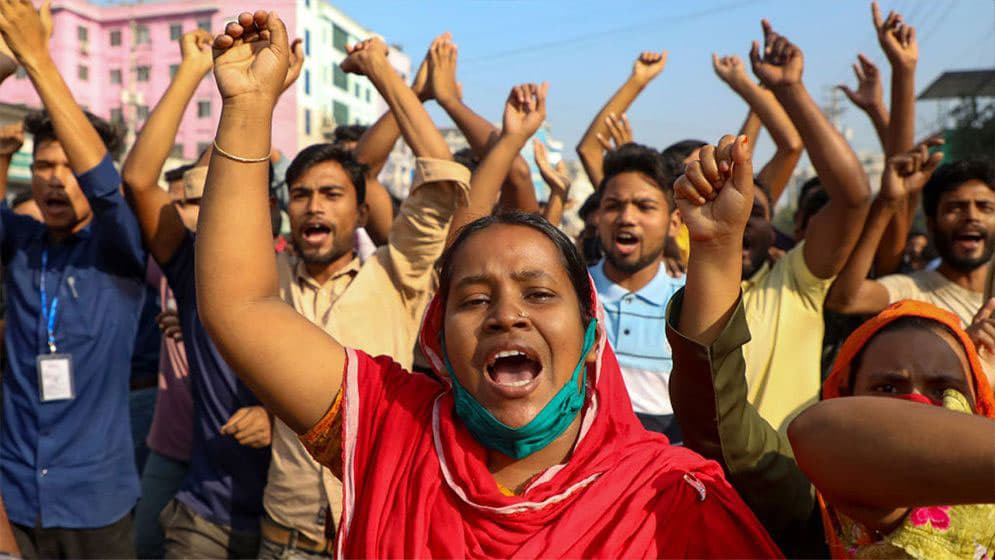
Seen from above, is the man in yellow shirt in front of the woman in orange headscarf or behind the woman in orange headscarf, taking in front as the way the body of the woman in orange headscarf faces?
behind

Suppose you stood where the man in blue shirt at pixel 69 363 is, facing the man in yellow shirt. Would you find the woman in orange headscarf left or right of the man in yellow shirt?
right

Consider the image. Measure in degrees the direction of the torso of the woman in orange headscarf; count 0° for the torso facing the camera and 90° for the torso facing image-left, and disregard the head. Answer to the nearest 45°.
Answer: approximately 0°

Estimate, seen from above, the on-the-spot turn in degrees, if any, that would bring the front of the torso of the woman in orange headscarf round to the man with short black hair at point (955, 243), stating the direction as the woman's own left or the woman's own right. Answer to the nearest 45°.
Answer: approximately 180°

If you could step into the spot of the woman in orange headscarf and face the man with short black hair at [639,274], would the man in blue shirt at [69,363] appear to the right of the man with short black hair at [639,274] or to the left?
left

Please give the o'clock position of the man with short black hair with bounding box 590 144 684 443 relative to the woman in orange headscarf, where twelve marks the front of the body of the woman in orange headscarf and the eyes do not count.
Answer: The man with short black hair is roughly at 5 o'clock from the woman in orange headscarf.

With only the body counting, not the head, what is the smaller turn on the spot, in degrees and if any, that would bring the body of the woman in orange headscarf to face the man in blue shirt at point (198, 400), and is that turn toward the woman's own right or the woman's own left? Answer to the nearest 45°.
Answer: approximately 90° to the woman's own right

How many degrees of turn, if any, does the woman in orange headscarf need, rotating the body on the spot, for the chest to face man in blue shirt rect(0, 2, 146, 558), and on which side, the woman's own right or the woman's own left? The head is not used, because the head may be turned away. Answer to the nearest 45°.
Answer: approximately 90° to the woman's own right
